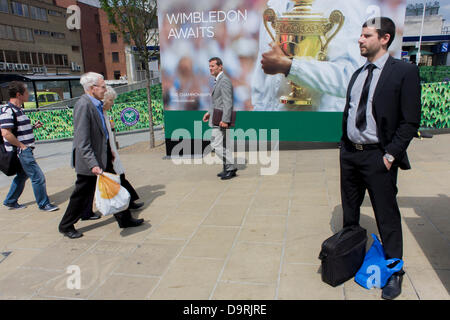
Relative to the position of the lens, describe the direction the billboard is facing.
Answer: facing the viewer

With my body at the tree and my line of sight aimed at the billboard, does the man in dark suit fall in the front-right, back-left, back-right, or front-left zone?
front-right

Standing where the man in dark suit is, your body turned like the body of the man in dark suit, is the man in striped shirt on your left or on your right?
on your right

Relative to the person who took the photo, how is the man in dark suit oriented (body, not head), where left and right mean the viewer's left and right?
facing the viewer and to the left of the viewer

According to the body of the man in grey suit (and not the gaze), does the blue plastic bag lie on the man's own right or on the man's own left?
on the man's own left

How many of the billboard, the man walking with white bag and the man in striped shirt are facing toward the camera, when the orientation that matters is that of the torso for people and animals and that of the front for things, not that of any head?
1

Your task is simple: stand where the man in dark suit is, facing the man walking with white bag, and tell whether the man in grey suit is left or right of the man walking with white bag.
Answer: right

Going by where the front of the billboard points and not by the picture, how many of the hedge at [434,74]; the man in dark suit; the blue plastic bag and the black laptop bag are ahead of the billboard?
3
